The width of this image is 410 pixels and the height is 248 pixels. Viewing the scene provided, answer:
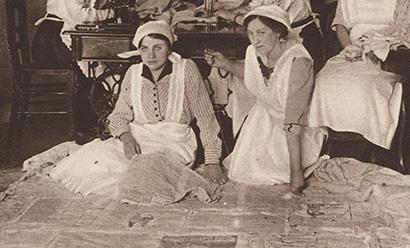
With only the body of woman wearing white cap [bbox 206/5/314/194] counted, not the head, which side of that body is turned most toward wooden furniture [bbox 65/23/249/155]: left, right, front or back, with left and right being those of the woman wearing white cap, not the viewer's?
right

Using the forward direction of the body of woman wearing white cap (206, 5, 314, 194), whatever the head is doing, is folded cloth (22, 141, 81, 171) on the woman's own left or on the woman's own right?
on the woman's own right

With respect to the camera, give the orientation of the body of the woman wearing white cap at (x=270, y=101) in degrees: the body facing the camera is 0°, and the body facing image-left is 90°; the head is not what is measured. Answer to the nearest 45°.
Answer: approximately 45°
